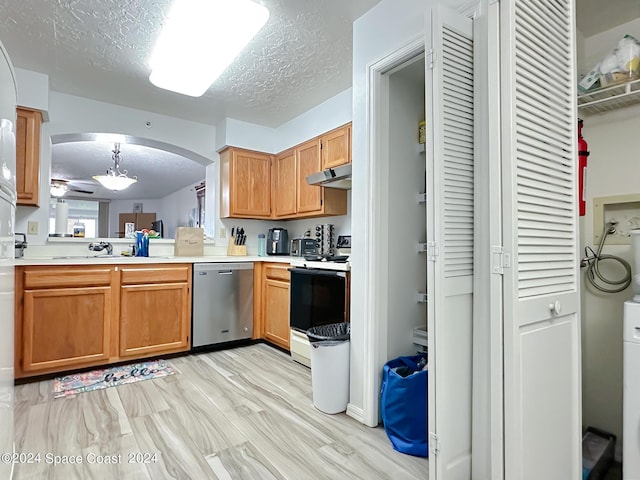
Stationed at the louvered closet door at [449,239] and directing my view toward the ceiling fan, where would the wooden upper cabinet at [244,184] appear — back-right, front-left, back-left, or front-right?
front-right

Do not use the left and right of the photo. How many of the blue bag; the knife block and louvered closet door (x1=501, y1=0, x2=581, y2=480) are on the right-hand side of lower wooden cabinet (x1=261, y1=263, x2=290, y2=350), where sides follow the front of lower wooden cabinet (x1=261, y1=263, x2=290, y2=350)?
1

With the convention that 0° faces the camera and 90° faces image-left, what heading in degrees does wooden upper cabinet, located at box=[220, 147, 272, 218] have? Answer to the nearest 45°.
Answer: approximately 315°

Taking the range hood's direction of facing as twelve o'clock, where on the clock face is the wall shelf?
The wall shelf is roughly at 9 o'clock from the range hood.

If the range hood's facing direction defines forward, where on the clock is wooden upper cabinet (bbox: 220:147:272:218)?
The wooden upper cabinet is roughly at 3 o'clock from the range hood.

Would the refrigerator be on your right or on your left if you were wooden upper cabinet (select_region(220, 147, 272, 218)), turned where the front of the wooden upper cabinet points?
on your right

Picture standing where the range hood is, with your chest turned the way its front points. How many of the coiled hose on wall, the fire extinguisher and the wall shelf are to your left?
3

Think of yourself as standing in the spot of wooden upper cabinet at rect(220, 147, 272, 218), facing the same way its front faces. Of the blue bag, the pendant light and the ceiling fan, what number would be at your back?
2

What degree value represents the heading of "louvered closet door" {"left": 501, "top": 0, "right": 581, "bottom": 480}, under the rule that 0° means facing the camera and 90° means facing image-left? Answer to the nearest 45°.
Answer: approximately 315°

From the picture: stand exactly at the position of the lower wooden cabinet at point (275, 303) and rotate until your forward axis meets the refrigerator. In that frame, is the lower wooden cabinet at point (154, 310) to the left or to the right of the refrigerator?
right

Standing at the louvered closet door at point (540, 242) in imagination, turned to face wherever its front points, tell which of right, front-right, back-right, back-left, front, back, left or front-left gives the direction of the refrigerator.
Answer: right

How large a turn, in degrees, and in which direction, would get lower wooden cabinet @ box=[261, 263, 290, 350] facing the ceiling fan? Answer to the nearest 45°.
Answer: approximately 90° to its right

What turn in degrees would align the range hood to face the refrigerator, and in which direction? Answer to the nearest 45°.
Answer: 0° — it already faces it
